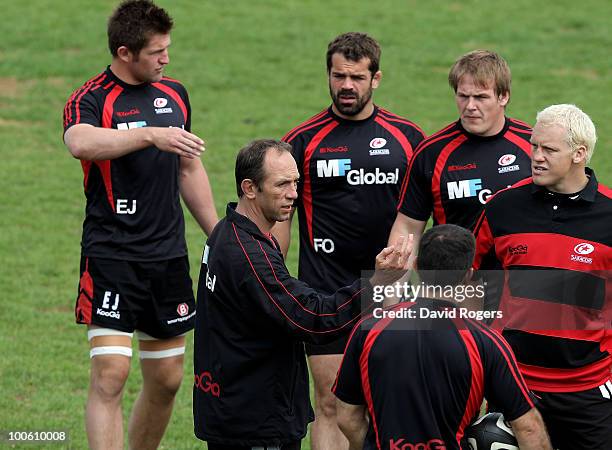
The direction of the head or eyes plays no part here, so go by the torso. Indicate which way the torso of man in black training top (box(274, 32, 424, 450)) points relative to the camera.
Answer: toward the camera

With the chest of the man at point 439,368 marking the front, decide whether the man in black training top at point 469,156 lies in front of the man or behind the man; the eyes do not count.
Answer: in front

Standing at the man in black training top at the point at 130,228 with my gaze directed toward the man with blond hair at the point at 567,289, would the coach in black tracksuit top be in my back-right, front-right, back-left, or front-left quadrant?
front-right

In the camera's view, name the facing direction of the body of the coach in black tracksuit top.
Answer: to the viewer's right

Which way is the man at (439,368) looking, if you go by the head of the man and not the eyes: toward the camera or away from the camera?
away from the camera

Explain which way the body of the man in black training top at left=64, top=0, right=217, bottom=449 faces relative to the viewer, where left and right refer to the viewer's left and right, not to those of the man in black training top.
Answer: facing the viewer and to the right of the viewer

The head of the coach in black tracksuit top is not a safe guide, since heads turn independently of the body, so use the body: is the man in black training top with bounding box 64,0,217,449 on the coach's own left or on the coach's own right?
on the coach's own left

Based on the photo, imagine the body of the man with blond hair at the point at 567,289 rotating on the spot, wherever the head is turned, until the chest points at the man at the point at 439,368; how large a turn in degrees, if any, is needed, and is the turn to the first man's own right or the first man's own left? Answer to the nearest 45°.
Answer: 0° — they already face them

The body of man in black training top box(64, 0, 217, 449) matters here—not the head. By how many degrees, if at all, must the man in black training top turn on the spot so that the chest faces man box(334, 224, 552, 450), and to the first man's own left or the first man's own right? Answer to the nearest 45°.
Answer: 0° — they already face them

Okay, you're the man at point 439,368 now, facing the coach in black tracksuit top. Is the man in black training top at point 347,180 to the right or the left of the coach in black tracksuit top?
right

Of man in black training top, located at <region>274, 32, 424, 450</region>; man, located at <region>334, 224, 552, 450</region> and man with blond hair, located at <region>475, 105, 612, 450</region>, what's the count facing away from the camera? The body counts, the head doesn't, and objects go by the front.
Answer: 1

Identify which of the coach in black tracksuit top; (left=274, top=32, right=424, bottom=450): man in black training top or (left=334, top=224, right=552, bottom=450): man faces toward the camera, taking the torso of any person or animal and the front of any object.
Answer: the man in black training top
